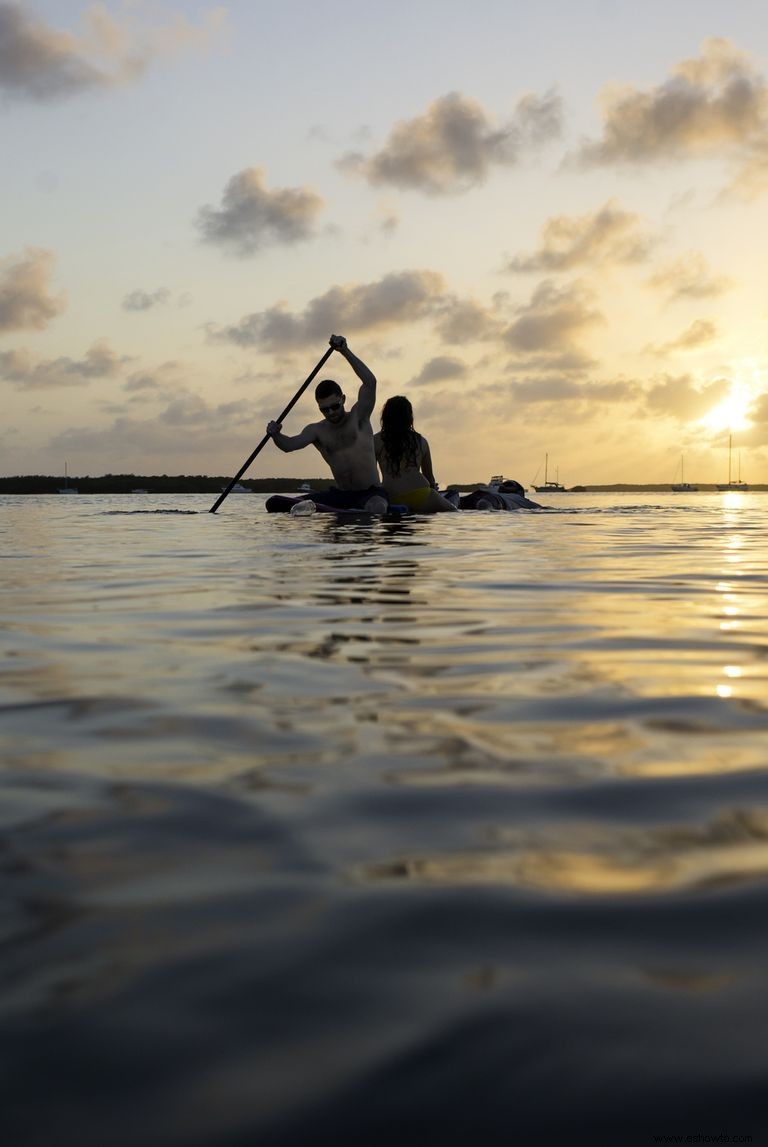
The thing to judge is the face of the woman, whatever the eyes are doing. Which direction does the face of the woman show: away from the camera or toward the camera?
away from the camera

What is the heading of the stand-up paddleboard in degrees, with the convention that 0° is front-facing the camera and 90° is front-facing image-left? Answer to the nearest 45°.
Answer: approximately 90°
